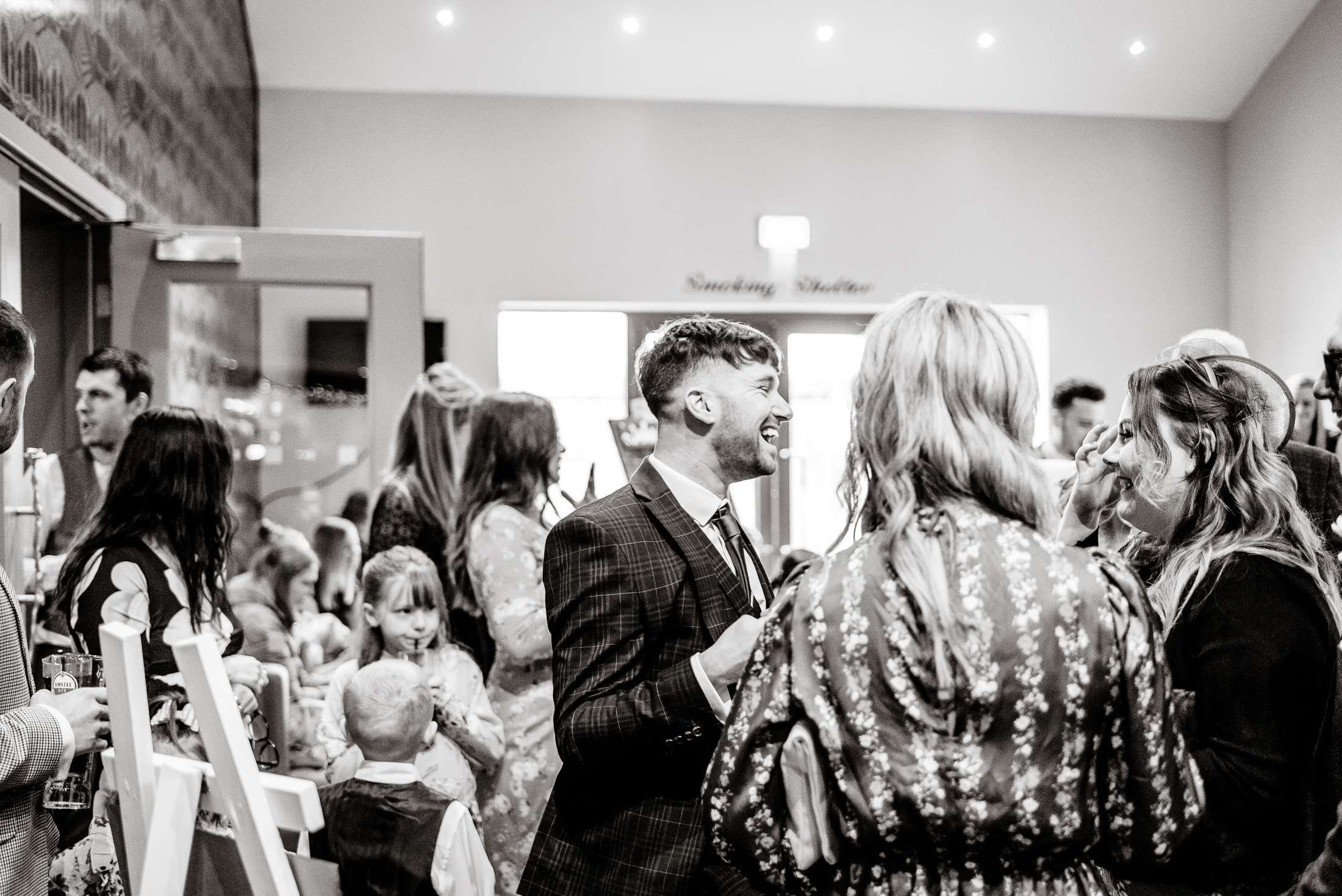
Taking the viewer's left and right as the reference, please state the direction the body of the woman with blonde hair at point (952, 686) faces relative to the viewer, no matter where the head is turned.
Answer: facing away from the viewer

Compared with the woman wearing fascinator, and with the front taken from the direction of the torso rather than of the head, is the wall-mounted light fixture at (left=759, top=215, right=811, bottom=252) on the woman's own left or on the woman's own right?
on the woman's own right

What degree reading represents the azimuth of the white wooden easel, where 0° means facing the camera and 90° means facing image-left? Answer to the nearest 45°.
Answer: approximately 225°

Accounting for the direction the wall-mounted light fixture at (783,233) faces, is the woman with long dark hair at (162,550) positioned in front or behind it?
in front

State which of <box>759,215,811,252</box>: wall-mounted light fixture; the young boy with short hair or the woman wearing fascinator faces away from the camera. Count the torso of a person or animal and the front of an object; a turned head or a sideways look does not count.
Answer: the young boy with short hair

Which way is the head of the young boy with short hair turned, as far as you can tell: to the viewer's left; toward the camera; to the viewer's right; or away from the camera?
away from the camera

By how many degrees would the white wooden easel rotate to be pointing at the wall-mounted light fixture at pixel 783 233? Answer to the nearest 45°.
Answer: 0° — it already faces it

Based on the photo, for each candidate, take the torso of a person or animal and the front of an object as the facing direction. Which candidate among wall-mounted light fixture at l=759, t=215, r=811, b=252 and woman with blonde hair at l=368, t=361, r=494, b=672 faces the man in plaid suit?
the wall-mounted light fixture

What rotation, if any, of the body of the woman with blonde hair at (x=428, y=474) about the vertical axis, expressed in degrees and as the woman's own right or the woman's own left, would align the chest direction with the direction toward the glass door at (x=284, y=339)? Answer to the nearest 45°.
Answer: approximately 90° to the woman's own left

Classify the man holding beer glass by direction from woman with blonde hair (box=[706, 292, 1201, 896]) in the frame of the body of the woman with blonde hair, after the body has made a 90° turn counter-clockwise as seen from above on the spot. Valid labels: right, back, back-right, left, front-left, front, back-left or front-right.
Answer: front

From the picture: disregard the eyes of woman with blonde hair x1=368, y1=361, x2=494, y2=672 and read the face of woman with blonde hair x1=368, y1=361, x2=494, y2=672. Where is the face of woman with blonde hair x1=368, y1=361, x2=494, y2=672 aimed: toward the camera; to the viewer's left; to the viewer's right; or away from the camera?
away from the camera

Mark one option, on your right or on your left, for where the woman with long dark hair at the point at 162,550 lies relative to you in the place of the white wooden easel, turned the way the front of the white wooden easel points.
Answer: on your left
